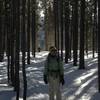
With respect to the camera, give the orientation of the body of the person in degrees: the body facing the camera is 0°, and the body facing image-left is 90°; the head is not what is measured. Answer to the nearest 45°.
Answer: approximately 0°
